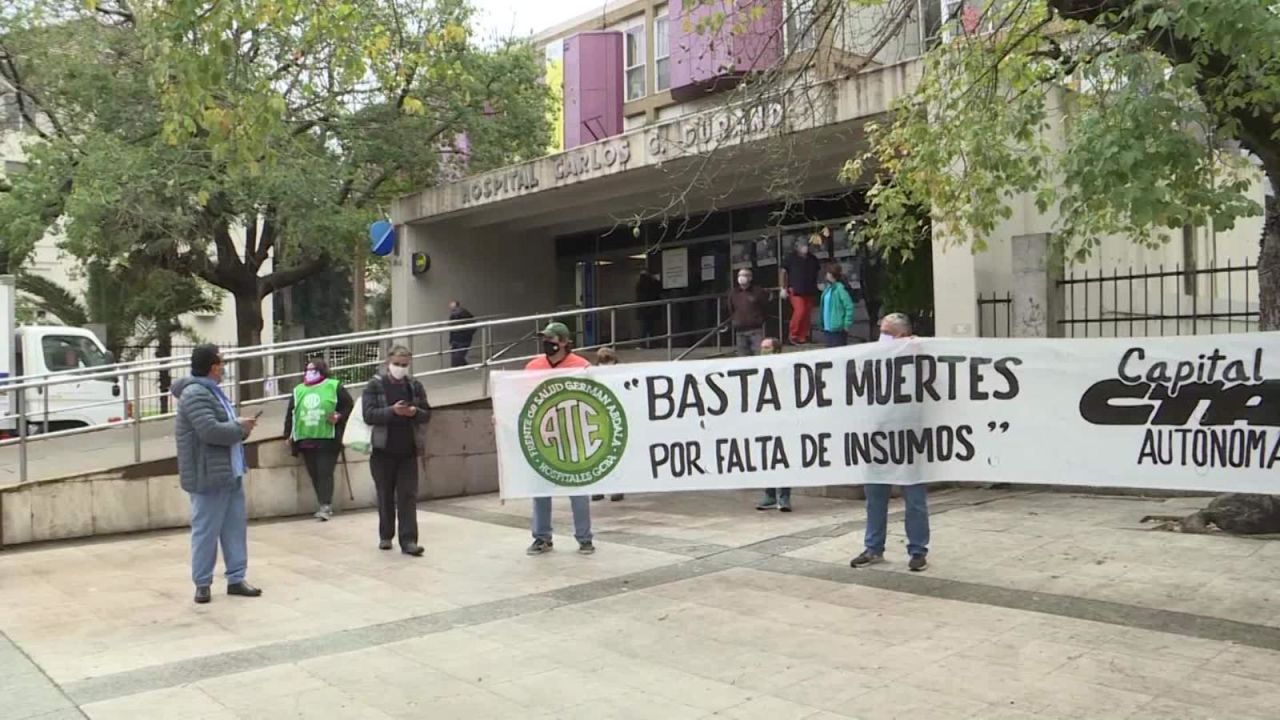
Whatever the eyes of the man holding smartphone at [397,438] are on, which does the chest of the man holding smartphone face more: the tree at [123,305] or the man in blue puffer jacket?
the man in blue puffer jacket

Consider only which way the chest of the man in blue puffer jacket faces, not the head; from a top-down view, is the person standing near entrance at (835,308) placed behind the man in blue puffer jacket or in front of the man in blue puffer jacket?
in front

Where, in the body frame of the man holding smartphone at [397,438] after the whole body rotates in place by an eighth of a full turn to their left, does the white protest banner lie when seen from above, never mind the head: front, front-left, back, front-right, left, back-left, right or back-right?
front

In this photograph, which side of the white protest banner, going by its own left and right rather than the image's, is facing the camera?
front

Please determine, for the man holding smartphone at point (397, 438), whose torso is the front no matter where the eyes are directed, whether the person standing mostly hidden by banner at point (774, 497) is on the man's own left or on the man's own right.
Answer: on the man's own left

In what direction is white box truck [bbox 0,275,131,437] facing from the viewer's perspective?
to the viewer's right

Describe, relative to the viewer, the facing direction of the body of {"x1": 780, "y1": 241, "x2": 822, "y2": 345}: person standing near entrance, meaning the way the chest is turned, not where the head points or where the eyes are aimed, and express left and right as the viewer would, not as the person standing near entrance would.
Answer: facing the viewer

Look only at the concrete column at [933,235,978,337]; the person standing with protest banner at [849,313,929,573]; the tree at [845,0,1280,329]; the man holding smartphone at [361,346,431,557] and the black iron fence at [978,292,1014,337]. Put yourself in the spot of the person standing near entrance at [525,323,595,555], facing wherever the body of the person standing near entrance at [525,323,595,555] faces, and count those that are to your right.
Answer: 1

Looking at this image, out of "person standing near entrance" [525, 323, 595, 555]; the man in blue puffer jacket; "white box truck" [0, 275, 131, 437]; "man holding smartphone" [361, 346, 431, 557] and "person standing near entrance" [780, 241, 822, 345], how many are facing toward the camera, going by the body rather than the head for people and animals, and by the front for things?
3

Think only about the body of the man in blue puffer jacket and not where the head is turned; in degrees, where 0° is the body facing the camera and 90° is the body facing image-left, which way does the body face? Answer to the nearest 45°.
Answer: approximately 270°

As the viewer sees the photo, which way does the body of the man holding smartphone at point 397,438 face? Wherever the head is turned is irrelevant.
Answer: toward the camera

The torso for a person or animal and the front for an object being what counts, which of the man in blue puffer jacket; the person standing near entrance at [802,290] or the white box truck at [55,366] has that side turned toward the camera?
the person standing near entrance

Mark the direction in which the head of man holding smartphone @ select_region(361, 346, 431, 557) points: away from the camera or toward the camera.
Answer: toward the camera

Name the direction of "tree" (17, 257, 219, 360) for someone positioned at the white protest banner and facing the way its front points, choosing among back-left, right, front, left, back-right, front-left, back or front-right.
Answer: back-right

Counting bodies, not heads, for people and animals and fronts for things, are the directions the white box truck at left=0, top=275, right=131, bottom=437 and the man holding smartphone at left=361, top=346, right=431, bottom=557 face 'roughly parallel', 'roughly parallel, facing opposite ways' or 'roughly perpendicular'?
roughly perpendicular

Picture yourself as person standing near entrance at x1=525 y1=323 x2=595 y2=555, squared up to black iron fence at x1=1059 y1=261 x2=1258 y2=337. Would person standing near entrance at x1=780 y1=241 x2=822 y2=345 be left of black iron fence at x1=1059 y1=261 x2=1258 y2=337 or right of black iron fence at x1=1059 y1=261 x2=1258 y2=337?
left

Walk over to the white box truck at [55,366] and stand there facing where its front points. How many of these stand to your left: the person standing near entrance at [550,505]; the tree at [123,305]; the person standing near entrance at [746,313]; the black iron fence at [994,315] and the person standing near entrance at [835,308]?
1

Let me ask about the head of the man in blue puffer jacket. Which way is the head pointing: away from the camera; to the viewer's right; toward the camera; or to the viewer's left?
to the viewer's right
